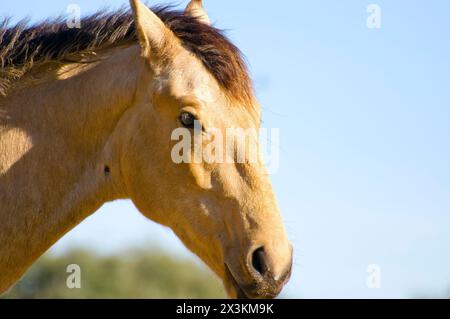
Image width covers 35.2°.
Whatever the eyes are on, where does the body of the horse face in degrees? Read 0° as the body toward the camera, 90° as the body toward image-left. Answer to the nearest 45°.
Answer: approximately 270°
